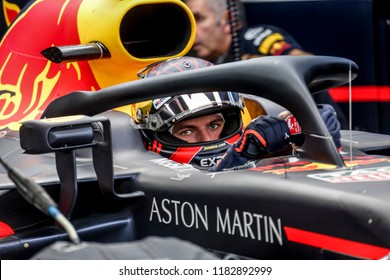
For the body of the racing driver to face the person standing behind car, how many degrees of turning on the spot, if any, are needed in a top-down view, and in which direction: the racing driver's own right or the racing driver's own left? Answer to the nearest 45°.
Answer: approximately 135° to the racing driver's own left

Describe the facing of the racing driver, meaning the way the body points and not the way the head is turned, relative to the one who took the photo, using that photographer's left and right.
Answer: facing the viewer and to the right of the viewer
